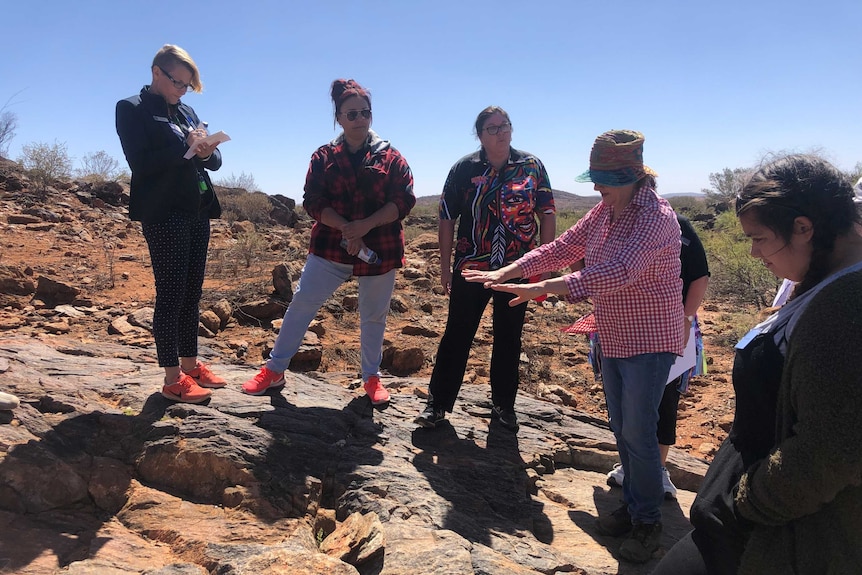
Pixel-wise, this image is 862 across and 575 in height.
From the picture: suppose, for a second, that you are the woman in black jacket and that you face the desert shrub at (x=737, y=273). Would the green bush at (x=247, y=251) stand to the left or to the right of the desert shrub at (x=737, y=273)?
left

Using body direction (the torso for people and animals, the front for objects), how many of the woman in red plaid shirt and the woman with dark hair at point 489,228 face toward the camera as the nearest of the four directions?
2

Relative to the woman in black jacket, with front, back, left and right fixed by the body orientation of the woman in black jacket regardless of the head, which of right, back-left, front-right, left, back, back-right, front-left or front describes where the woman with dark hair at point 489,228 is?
front-left

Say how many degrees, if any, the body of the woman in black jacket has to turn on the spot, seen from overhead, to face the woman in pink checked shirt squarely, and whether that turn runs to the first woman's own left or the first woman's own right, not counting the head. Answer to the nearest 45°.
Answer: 0° — they already face them

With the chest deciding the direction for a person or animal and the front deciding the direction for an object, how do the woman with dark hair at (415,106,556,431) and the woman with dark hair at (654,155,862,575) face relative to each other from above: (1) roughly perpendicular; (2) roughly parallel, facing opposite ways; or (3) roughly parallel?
roughly perpendicular

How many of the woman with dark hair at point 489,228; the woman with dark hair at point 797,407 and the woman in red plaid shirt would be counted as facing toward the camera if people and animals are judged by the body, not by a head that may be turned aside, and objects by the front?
2

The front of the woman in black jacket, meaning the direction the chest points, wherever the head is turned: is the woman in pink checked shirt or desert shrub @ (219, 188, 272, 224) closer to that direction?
the woman in pink checked shirt

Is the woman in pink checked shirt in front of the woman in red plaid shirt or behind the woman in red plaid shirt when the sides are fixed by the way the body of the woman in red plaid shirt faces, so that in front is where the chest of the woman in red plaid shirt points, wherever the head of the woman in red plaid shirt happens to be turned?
in front

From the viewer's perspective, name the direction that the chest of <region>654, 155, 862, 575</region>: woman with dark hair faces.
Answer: to the viewer's left
